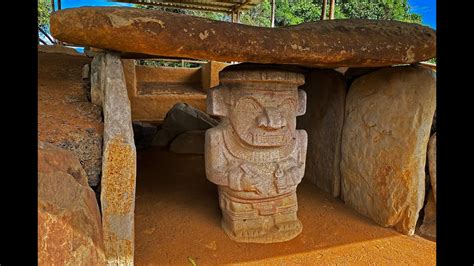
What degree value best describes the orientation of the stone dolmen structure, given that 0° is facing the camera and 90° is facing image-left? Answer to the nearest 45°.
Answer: approximately 0°

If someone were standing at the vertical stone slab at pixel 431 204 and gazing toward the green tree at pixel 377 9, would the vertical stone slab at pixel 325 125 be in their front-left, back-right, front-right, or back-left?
front-left

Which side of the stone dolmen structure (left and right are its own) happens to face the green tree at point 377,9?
back
